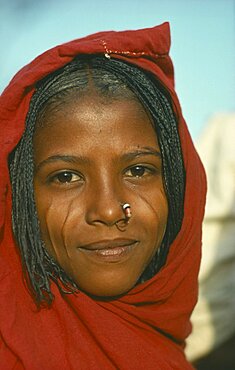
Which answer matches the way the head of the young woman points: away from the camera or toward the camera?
toward the camera

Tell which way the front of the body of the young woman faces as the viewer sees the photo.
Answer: toward the camera
